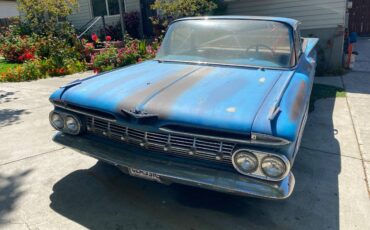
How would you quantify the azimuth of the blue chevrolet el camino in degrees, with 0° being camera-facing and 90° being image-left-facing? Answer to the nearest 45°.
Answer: approximately 45°

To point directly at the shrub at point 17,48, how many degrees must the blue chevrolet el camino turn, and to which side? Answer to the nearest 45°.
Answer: approximately 90° to its right

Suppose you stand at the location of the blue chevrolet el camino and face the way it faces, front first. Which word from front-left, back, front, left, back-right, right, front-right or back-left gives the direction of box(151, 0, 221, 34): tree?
back-right

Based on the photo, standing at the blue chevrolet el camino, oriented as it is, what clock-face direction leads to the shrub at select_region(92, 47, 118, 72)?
The shrub is roughly at 4 o'clock from the blue chevrolet el camino.

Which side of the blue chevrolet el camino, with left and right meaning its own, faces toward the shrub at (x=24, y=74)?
right

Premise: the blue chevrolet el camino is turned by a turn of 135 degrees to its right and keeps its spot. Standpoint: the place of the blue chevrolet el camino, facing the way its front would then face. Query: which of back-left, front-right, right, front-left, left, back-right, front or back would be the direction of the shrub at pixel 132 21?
front

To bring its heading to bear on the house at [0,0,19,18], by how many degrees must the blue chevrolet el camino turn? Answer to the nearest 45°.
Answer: approximately 90° to its right

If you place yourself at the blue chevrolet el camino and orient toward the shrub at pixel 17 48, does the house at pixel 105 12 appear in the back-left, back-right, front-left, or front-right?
front-right

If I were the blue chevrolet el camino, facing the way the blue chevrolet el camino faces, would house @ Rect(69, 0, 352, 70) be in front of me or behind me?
behind

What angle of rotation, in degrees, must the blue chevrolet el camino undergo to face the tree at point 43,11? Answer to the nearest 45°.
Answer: approximately 90° to its right

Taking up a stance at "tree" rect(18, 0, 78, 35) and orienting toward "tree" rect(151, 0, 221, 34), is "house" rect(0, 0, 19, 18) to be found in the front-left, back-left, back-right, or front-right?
back-left
